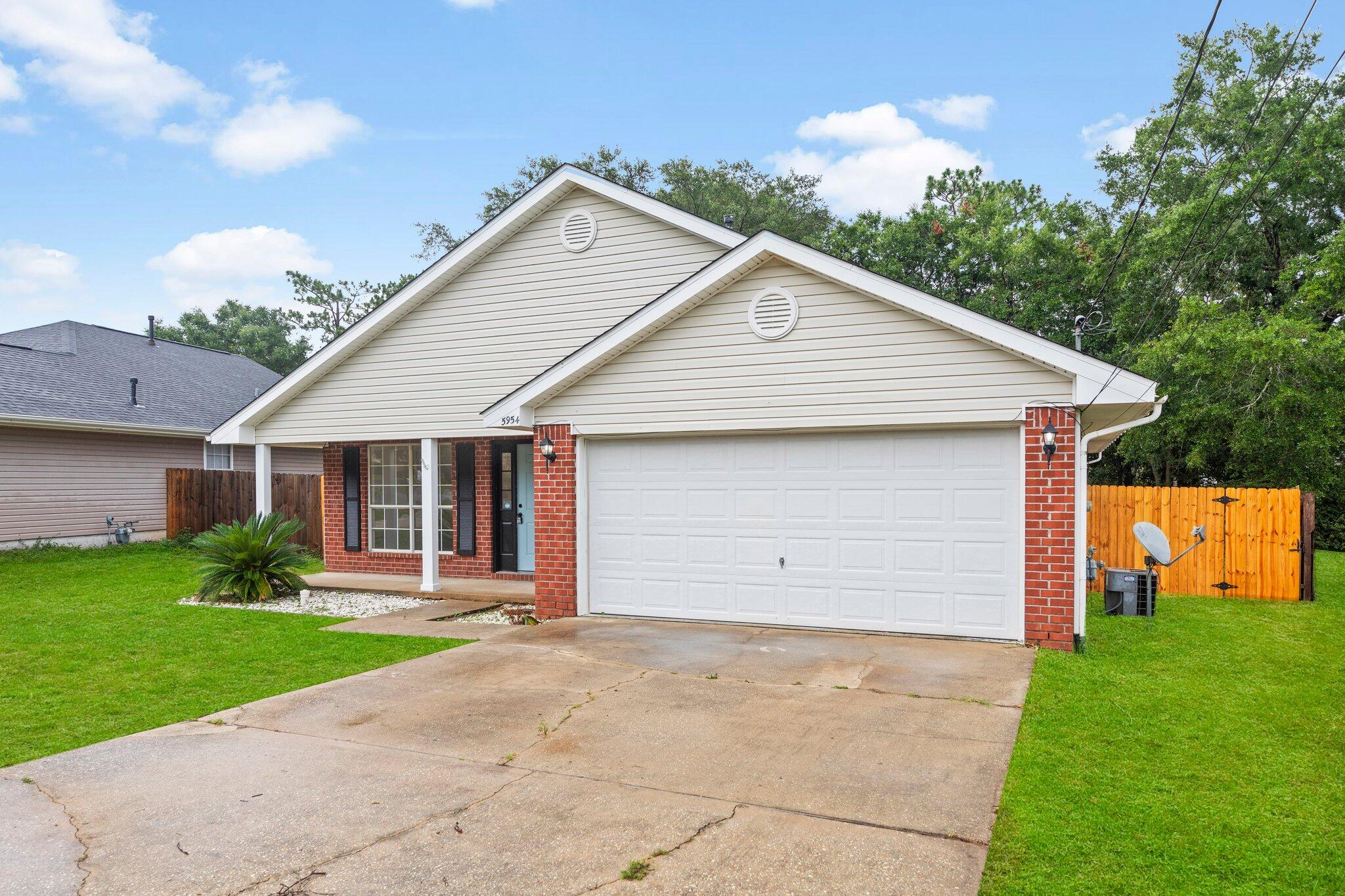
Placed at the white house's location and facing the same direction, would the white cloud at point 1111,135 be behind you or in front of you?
behind

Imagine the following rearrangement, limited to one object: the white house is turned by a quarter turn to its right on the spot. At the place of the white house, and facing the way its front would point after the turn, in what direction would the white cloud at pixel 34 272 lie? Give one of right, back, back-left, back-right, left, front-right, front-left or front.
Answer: front-right

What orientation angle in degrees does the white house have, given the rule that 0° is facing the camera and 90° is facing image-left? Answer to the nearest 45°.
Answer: approximately 0°

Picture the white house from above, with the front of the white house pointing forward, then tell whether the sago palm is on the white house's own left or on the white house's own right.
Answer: on the white house's own right

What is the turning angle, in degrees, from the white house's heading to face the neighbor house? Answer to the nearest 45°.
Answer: approximately 135° to its right

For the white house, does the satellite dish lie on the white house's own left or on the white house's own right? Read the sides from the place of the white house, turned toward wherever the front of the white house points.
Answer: on the white house's own left
